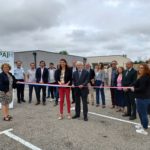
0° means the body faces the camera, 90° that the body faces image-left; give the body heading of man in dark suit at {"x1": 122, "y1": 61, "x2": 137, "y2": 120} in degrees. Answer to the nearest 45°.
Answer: approximately 45°

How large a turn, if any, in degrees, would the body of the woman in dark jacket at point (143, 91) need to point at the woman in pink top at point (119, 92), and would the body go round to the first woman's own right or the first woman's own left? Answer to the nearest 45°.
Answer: approximately 90° to the first woman's own right

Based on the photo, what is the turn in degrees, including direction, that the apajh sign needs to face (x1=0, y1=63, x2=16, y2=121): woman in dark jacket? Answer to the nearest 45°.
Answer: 0° — it already faces them

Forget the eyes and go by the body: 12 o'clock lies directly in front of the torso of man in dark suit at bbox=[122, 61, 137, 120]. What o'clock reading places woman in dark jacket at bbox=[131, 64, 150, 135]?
The woman in dark jacket is roughly at 10 o'clock from the man in dark suit.

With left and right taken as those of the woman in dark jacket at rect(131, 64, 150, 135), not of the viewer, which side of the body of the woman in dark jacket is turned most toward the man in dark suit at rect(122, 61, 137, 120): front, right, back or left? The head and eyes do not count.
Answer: right

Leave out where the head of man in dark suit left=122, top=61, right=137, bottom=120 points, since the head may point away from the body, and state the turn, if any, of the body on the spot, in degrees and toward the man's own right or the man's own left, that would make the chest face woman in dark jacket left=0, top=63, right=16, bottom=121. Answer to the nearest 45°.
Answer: approximately 45° to the man's own right
